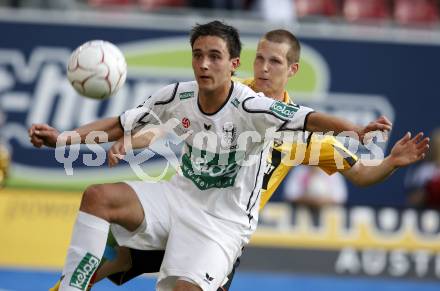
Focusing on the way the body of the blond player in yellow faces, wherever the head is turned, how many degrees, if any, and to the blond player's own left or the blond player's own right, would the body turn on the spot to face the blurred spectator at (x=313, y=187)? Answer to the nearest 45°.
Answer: approximately 135° to the blond player's own right

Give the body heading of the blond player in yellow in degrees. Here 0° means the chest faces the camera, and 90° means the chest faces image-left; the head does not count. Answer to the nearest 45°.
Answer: approximately 45°

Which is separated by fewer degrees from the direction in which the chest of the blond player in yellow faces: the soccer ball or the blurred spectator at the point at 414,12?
the soccer ball

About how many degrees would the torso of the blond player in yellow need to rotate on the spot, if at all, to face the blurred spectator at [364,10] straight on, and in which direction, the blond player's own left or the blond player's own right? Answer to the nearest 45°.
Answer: approximately 135° to the blond player's own right

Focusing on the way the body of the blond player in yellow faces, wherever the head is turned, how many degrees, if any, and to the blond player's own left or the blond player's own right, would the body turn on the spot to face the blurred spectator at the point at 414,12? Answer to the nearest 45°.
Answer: approximately 135° to the blond player's own right

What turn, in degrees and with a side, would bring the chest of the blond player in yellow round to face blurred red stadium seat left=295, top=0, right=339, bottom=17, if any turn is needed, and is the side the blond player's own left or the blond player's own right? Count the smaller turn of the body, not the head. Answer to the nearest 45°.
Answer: approximately 135° to the blond player's own right
